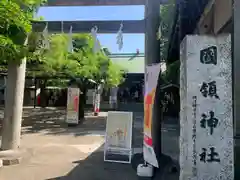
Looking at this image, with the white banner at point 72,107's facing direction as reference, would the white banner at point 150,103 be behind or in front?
in front

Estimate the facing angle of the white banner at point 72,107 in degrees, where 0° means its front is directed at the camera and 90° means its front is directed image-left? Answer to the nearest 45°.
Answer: approximately 0°

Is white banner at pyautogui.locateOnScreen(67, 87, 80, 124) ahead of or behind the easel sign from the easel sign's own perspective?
behind

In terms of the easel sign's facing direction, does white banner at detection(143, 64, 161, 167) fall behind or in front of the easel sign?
in front

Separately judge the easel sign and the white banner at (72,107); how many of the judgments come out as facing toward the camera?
2

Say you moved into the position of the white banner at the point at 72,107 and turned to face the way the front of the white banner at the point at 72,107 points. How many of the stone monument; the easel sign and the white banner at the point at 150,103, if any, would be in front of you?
3

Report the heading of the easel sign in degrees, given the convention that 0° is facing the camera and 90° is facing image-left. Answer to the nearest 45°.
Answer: approximately 0°

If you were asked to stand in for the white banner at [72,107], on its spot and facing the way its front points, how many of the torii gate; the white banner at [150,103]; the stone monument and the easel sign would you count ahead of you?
4
